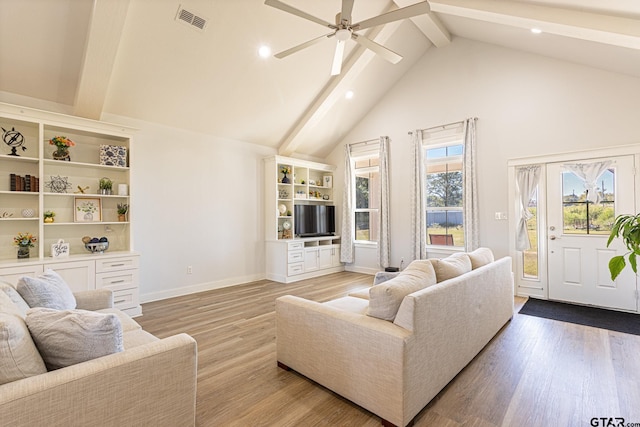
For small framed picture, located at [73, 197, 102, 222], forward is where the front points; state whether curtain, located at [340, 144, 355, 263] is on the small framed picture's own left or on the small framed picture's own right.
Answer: on the small framed picture's own left

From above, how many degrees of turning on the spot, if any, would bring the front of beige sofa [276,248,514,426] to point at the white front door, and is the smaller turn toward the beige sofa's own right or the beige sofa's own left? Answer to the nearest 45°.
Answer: approximately 90° to the beige sofa's own right

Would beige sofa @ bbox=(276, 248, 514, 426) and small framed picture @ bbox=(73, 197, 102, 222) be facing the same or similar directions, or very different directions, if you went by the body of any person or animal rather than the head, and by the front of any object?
very different directions

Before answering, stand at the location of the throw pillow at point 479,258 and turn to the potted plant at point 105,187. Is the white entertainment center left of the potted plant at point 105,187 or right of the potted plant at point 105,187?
right

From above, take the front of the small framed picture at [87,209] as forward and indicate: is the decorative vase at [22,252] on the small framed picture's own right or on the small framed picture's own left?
on the small framed picture's own right

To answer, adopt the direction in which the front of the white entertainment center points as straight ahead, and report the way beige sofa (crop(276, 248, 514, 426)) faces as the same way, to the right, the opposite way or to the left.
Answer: the opposite way
